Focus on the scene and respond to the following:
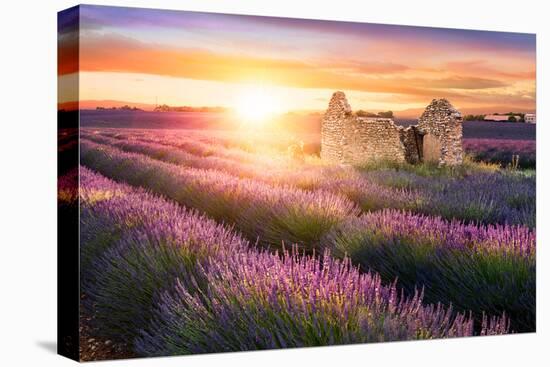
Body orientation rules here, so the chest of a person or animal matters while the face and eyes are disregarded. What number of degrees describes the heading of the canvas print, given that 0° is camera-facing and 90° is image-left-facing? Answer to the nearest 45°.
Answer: approximately 315°
